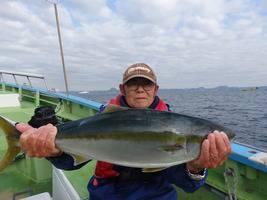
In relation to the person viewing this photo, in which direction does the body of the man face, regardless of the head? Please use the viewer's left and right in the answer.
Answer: facing the viewer

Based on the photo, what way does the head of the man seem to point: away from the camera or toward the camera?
toward the camera

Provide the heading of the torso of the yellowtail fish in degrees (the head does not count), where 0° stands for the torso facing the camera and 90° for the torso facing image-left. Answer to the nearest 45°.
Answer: approximately 270°
